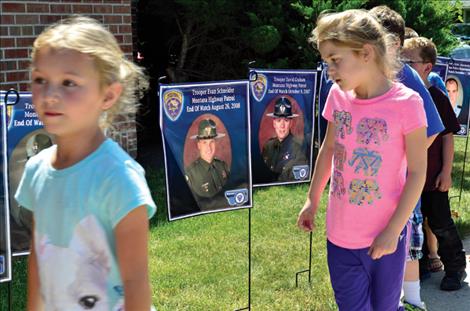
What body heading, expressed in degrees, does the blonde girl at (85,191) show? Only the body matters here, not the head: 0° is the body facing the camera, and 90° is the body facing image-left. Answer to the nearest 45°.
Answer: approximately 45°

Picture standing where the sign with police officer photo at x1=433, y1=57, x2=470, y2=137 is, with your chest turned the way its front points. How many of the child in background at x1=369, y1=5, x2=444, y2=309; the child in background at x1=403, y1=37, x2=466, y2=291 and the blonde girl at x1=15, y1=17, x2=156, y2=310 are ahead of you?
3

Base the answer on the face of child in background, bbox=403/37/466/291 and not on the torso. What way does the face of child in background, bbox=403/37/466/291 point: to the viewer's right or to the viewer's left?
to the viewer's left

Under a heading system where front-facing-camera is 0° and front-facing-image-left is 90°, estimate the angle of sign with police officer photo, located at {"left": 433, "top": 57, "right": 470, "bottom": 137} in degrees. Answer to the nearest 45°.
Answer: approximately 0°

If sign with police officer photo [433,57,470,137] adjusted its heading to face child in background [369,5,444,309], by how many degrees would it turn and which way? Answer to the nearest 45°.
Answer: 0° — it already faces them

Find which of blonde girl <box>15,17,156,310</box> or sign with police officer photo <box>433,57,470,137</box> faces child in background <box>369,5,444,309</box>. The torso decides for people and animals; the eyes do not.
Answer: the sign with police officer photo

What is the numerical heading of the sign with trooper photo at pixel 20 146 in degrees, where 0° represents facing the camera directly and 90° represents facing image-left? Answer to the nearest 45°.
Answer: approximately 0°
